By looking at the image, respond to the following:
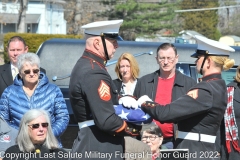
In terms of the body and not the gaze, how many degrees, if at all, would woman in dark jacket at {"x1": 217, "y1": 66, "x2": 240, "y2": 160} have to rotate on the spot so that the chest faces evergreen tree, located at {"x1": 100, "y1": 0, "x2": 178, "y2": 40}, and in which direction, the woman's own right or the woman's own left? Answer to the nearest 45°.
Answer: approximately 180°

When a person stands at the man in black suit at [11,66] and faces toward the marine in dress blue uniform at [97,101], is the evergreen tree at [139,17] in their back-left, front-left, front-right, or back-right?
back-left

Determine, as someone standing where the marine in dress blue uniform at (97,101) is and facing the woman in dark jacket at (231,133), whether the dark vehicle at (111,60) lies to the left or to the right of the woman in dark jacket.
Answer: left

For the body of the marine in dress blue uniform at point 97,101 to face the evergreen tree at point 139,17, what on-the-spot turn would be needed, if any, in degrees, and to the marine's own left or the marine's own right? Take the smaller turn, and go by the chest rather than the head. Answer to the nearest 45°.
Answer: approximately 90° to the marine's own left

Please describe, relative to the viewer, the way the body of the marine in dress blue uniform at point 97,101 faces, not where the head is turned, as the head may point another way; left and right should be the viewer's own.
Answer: facing to the right of the viewer

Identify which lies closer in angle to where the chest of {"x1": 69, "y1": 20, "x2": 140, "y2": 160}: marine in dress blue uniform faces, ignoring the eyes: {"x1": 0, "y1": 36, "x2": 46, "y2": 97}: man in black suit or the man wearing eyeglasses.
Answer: the man wearing eyeglasses

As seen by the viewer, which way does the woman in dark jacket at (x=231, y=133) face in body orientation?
toward the camera

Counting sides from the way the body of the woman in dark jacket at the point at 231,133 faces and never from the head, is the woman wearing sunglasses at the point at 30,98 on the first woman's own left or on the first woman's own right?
on the first woman's own right

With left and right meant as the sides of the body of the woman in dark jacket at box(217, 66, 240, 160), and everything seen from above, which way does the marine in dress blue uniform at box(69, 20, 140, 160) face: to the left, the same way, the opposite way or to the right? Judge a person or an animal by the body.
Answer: to the left

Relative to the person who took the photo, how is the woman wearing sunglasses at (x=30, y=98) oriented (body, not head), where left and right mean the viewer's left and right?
facing the viewer

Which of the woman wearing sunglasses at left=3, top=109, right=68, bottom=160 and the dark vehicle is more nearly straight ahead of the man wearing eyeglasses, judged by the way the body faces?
the woman wearing sunglasses

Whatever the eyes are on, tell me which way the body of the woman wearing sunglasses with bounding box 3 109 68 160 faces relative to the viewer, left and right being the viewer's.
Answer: facing the viewer and to the right of the viewer
